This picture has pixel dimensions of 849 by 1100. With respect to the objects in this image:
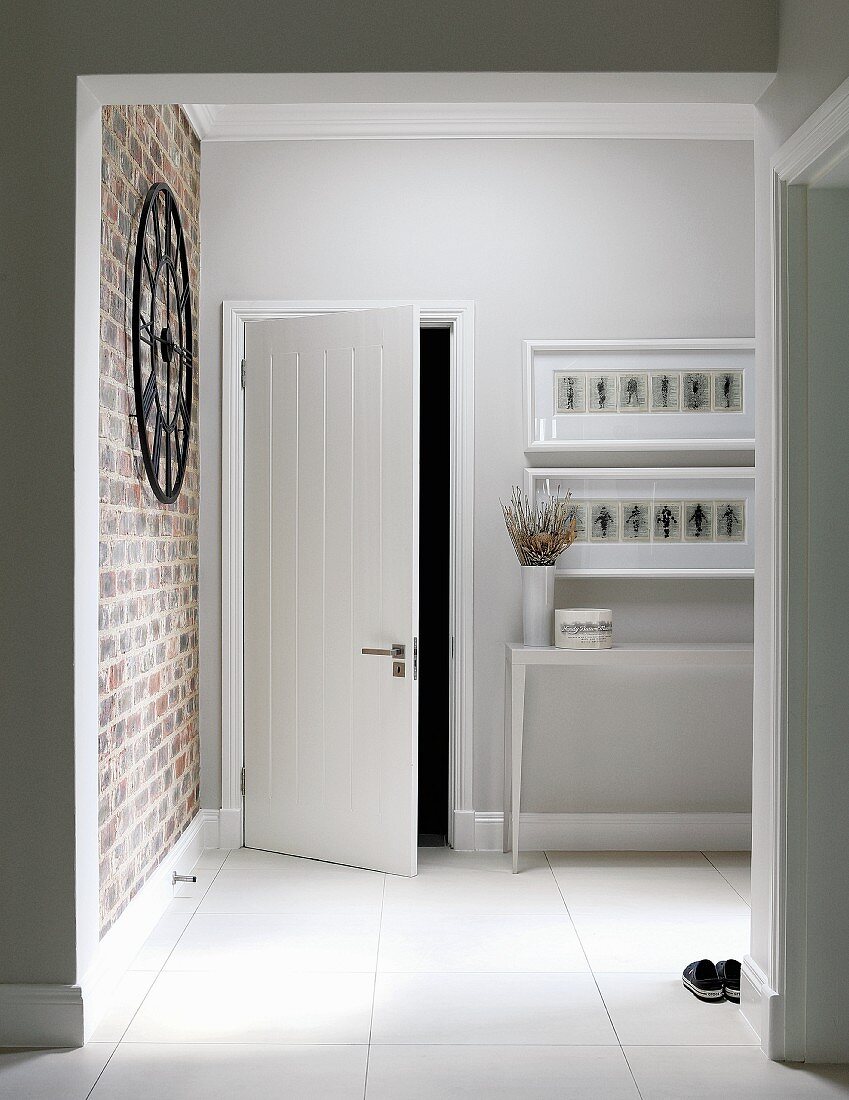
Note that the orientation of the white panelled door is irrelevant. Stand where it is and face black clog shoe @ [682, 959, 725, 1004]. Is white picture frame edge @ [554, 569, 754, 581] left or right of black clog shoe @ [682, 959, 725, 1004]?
left

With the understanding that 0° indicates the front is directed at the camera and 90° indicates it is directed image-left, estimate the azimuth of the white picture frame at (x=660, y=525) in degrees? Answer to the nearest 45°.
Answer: approximately 0°

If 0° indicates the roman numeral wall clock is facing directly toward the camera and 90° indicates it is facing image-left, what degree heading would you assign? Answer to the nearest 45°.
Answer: approximately 270°

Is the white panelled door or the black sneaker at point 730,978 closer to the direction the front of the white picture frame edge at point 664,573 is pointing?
the black sneaker

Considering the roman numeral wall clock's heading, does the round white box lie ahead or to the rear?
ahead

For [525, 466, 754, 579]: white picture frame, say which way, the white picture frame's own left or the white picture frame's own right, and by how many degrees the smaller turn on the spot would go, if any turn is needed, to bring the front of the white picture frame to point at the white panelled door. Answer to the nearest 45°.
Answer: approximately 90° to the white picture frame's own right

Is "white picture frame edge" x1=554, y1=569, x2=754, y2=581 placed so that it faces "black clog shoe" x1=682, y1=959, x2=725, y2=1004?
yes
